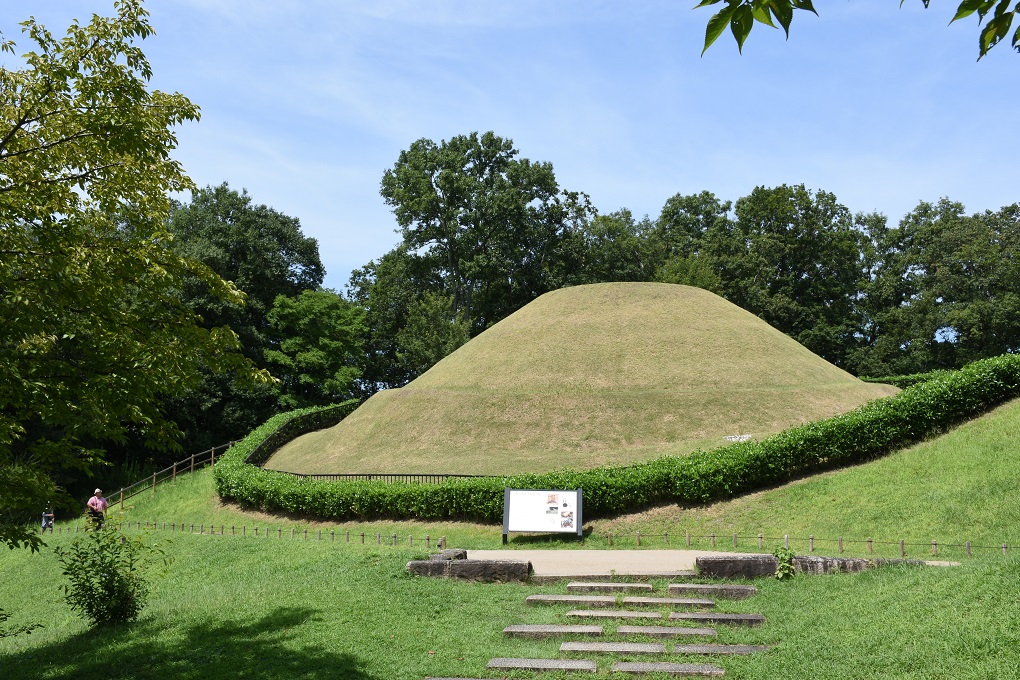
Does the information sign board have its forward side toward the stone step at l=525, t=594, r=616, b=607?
yes

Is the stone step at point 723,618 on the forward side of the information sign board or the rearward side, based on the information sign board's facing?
on the forward side

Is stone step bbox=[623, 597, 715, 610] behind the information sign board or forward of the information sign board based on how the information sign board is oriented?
forward

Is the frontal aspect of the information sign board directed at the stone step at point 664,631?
yes

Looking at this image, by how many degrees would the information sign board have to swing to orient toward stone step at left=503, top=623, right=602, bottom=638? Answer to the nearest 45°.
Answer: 0° — it already faces it

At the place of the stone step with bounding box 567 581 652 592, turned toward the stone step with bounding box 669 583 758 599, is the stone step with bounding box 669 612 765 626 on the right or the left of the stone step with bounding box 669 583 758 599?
right

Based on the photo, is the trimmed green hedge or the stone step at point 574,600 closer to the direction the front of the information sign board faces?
the stone step

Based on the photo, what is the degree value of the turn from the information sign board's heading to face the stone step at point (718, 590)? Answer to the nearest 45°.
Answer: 0° — it already faces it

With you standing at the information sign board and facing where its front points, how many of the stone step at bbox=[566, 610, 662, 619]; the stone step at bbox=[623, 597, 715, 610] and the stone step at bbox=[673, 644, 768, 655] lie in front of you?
3

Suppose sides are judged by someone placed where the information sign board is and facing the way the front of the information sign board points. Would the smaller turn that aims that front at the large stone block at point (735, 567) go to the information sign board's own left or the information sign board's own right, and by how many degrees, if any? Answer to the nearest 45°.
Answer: approximately 45° to the information sign board's own left

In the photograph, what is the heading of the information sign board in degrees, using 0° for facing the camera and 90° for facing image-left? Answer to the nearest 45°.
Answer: approximately 0°

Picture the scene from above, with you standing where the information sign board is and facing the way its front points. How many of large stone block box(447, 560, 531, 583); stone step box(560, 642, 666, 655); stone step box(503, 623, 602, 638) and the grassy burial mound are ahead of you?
3

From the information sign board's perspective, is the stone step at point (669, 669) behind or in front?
in front

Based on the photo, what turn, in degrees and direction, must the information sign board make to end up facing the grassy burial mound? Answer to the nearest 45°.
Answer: approximately 180°
